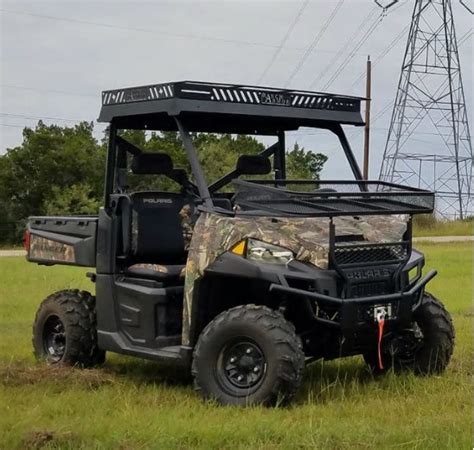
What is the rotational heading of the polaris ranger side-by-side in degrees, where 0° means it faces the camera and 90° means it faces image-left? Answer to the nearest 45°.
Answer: approximately 315°

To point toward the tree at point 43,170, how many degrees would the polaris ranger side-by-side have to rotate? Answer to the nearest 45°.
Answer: approximately 135° to its left
